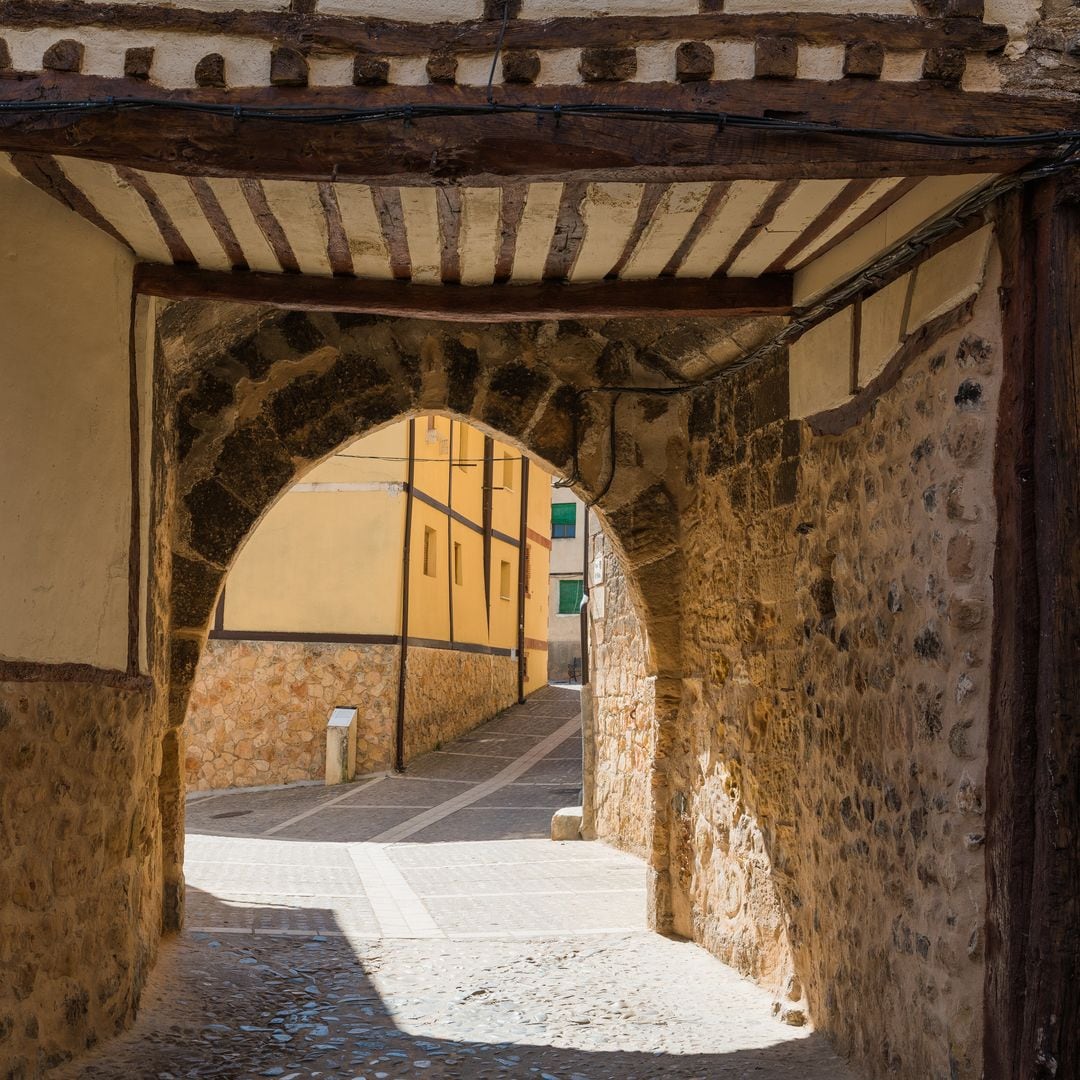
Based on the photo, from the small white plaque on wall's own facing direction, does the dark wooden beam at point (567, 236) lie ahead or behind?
ahead

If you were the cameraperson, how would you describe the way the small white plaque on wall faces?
facing the viewer and to the left of the viewer

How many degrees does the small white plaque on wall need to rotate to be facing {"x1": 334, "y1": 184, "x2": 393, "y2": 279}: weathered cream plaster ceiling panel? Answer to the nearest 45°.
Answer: approximately 45° to its left

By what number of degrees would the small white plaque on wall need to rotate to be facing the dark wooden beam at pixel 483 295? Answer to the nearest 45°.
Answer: approximately 45° to its left

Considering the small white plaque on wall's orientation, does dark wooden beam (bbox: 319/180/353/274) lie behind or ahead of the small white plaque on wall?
ahead

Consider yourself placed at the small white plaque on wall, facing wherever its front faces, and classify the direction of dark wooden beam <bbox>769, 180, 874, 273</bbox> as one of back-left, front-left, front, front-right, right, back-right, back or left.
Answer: front-left

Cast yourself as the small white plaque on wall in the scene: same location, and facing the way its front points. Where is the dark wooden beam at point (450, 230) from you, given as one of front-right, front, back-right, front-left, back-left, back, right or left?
front-left

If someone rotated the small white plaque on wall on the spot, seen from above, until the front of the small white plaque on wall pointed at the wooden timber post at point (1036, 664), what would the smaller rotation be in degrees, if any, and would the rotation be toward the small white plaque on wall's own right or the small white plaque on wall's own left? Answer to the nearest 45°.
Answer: approximately 45° to the small white plaque on wall's own left

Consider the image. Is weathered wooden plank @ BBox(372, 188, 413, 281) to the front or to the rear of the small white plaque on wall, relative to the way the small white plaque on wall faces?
to the front

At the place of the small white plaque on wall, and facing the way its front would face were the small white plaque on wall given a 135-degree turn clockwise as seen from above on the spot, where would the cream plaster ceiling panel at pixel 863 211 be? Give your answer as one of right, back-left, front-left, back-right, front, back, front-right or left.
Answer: back
